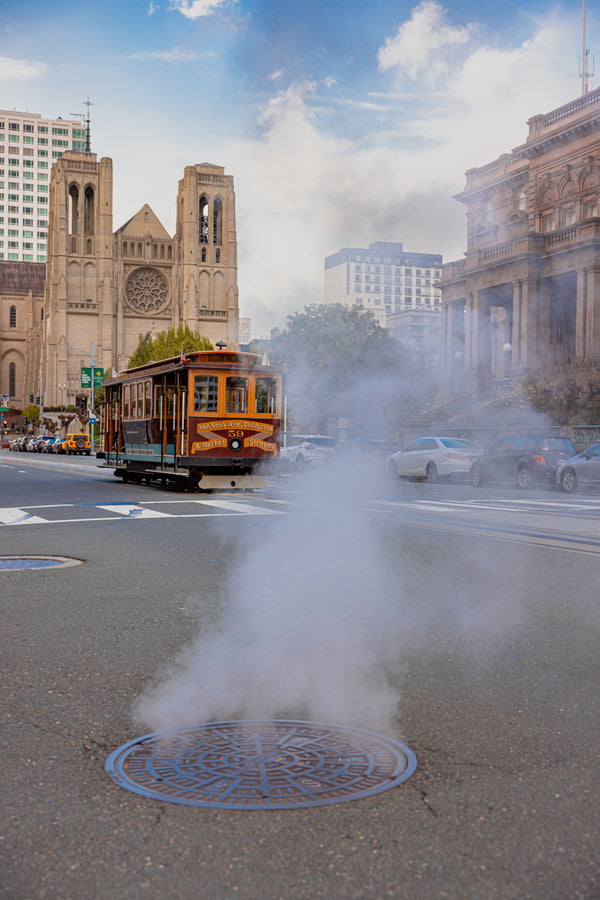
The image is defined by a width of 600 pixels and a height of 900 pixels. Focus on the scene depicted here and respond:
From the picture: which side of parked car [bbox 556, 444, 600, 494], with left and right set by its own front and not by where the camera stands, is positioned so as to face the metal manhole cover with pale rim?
left

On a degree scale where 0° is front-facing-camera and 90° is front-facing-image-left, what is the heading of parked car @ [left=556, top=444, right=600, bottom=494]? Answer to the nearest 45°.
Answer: approximately 45°

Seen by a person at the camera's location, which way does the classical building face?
facing the viewer and to the left of the viewer

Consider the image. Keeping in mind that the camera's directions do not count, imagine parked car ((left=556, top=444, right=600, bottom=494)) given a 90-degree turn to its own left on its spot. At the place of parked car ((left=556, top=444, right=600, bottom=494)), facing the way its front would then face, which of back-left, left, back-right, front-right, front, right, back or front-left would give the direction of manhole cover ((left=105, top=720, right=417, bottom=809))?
front-right

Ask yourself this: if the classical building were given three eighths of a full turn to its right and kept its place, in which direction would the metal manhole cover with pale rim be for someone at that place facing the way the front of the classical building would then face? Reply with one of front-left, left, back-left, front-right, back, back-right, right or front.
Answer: back-left

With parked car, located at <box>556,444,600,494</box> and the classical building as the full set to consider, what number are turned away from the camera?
0

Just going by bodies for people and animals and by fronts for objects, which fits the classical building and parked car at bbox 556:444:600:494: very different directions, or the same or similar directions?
same or similar directions
